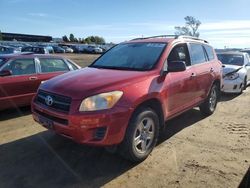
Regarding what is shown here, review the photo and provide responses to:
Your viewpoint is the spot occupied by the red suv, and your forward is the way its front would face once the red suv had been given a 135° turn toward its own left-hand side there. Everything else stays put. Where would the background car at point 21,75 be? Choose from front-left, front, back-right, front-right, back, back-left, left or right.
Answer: back-left

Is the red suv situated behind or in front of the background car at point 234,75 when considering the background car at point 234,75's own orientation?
in front

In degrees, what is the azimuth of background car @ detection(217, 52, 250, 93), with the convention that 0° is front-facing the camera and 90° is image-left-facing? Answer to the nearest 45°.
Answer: approximately 45°

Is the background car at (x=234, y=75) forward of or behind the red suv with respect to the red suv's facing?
behind

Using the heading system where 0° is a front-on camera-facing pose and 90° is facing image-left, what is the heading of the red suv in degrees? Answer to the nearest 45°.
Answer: approximately 45°

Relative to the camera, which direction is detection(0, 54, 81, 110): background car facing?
to the viewer's left

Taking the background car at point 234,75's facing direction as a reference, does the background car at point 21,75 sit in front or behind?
in front
